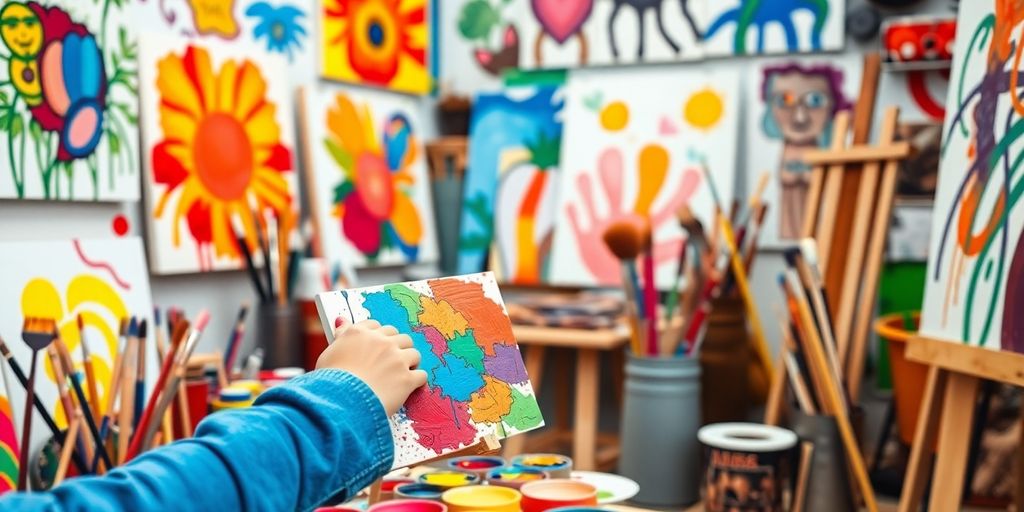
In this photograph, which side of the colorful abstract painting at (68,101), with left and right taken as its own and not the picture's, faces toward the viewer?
front

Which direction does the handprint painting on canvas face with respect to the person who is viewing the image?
facing the viewer

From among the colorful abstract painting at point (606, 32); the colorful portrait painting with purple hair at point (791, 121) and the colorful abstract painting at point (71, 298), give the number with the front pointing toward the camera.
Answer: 3

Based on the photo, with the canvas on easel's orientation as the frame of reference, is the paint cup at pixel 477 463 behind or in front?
in front

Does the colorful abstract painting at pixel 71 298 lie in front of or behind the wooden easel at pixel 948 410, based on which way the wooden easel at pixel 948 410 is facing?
in front

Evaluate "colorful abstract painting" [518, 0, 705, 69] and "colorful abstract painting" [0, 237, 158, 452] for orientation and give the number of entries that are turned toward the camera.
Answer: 2

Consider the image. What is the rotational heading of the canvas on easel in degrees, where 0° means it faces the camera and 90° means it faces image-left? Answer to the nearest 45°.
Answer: approximately 45°

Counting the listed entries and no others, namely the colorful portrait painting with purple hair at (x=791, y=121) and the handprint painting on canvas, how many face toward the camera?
2

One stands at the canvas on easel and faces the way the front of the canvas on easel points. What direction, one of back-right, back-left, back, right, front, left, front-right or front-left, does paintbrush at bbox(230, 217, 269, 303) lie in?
front-right

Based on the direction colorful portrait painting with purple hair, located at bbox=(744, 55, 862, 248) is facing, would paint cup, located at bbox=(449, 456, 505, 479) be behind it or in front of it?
in front

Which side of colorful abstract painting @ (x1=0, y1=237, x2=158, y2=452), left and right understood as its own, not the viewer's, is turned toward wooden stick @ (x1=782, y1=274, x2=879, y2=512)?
left

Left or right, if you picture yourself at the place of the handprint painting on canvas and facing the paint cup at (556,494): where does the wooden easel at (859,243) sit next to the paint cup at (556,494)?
left

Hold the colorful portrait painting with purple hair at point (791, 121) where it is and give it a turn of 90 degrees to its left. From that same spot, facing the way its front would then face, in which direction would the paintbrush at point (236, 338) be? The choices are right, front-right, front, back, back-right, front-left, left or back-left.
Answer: back-right

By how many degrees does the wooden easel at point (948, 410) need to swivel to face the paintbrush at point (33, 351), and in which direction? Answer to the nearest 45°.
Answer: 0° — it already faces it
